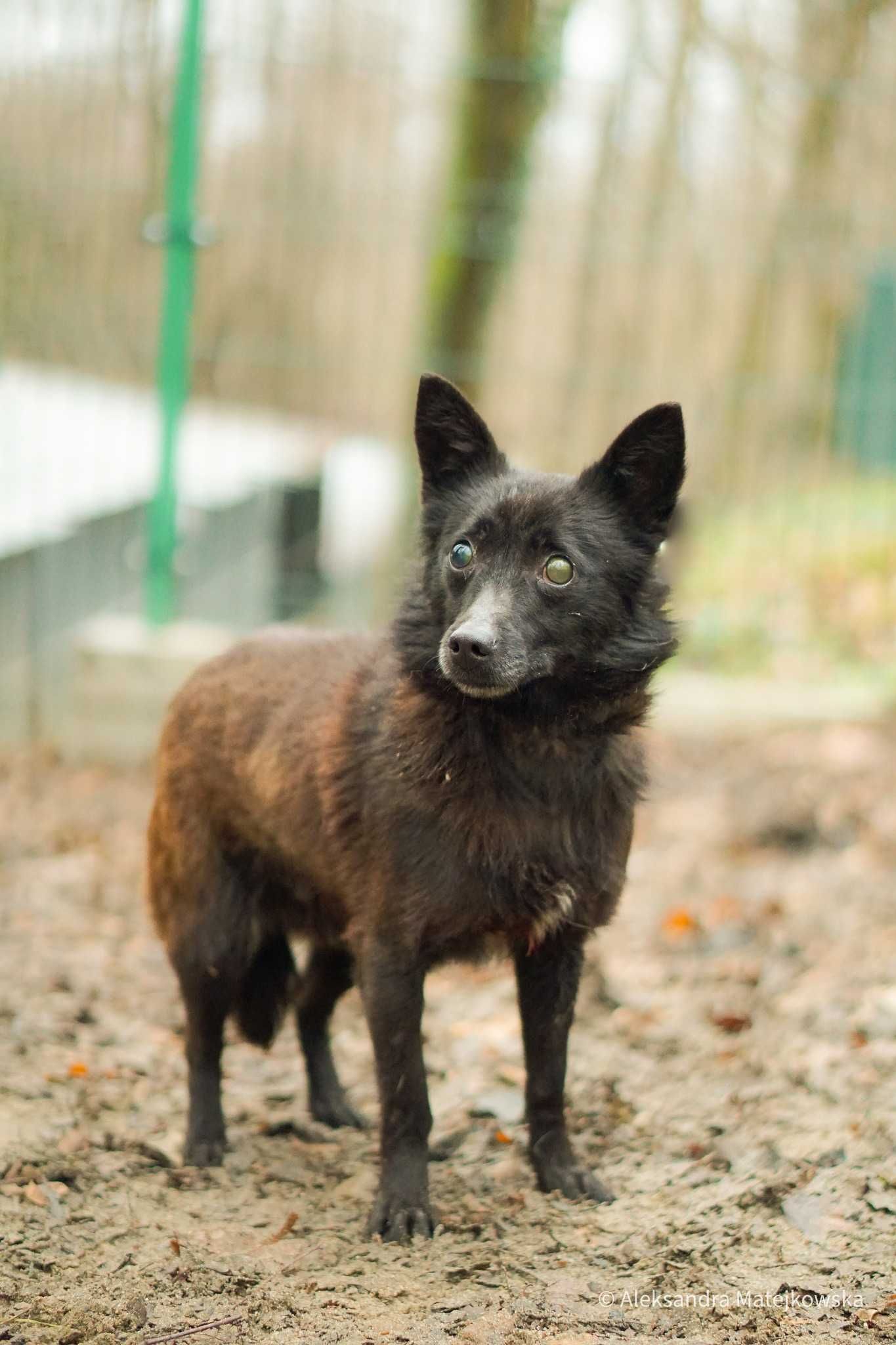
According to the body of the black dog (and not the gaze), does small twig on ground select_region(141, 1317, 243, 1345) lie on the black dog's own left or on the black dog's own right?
on the black dog's own right

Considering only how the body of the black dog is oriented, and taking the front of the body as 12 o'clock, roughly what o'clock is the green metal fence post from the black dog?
The green metal fence post is roughly at 7 o'clock from the black dog.

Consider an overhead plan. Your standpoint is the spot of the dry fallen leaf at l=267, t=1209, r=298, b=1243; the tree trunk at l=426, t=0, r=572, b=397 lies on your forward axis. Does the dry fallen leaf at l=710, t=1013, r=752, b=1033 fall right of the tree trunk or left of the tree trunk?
right

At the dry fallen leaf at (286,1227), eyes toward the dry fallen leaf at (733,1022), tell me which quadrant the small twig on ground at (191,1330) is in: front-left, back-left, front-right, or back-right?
back-right

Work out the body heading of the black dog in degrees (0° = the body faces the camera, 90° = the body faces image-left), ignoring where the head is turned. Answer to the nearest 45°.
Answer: approximately 315°

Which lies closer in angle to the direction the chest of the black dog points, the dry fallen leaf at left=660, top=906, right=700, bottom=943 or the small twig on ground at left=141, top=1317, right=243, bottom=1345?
the small twig on ground

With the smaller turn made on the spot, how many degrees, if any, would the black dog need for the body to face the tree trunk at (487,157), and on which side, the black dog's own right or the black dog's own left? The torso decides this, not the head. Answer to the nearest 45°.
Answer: approximately 135° to the black dog's own left

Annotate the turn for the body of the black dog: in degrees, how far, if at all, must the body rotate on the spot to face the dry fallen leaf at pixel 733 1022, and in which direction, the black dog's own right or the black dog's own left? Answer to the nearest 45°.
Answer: approximately 90° to the black dog's own left
